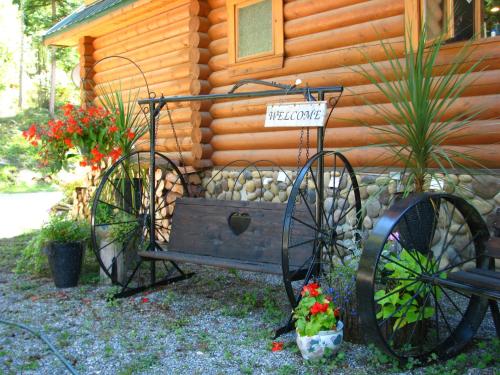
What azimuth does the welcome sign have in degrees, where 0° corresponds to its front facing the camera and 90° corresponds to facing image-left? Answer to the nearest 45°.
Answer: approximately 0°

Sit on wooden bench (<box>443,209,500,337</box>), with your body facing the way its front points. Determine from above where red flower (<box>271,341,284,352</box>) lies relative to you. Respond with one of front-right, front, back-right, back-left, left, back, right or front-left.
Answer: front-right

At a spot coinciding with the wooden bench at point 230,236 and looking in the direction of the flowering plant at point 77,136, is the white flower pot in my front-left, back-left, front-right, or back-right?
back-left

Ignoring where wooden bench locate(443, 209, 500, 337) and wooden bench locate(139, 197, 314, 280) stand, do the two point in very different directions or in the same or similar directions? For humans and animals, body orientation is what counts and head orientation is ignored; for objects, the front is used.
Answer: same or similar directions

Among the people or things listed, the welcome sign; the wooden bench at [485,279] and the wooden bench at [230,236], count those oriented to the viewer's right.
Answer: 0

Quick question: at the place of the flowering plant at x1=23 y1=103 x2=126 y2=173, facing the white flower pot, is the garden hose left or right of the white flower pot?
right

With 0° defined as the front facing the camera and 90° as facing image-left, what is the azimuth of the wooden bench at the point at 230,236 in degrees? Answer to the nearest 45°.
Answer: approximately 45°

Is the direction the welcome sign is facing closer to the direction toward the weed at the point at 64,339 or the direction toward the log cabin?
the weed

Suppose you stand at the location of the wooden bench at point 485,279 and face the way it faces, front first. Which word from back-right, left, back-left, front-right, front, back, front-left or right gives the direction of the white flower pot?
front-right

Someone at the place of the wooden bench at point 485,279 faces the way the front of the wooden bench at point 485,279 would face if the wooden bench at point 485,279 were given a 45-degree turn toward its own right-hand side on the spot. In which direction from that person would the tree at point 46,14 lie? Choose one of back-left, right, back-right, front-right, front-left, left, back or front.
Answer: front-right

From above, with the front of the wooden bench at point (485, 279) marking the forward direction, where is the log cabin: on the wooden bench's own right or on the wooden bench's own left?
on the wooden bench's own right

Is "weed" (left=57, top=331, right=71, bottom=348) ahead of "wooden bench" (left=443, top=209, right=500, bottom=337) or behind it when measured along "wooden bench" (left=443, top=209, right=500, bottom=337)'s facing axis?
ahead

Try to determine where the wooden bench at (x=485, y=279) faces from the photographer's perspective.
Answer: facing the viewer and to the left of the viewer

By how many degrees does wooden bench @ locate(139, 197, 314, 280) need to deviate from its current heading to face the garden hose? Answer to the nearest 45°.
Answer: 0° — it already faces it

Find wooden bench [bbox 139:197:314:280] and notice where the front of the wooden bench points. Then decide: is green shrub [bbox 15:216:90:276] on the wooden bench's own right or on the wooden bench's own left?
on the wooden bench's own right
